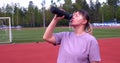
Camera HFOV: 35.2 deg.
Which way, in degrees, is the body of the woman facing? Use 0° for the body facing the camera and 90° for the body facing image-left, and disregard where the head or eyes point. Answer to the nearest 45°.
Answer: approximately 45°

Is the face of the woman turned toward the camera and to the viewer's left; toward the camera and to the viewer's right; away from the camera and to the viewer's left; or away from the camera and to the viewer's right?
toward the camera and to the viewer's left
